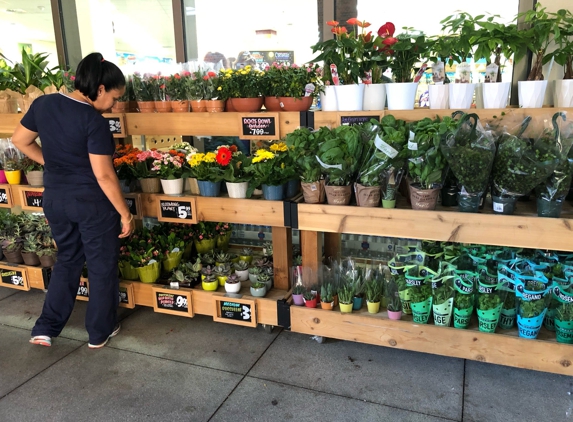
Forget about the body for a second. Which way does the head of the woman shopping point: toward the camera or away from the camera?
away from the camera

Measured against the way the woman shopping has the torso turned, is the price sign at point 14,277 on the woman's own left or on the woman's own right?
on the woman's own left

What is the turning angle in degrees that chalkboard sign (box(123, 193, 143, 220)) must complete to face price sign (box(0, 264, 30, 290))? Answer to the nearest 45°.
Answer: approximately 90° to its right

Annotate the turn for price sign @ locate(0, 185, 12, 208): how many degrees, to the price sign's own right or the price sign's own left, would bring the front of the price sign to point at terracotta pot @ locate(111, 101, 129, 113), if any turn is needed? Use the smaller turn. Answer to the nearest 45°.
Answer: approximately 90° to the price sign's own left

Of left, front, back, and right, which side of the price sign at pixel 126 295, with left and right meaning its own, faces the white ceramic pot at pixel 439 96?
left

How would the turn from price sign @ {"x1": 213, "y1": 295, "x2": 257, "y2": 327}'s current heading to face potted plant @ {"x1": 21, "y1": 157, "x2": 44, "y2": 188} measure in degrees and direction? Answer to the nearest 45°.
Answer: approximately 90° to its right

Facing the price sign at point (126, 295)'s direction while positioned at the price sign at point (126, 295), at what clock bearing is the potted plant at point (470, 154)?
The potted plant is roughly at 9 o'clock from the price sign.

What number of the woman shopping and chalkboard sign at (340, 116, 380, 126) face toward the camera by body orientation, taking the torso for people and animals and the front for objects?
1

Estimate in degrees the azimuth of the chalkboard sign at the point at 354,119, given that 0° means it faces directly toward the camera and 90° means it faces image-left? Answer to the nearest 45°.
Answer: approximately 0°

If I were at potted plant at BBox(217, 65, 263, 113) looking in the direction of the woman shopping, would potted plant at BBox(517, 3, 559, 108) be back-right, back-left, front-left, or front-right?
back-left
